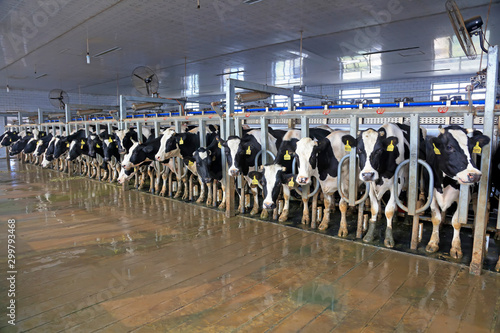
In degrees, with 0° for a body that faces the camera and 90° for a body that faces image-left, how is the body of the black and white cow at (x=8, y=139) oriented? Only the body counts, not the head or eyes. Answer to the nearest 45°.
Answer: approximately 45°

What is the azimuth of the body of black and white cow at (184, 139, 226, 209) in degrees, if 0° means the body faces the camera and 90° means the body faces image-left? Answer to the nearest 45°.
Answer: approximately 45°

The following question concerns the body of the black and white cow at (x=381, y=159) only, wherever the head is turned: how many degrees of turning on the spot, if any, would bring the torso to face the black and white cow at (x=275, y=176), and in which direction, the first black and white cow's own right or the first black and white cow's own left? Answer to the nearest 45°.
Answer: approximately 45° to the first black and white cow's own right

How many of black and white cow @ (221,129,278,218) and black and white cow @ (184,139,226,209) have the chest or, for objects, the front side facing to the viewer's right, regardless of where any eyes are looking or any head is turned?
0

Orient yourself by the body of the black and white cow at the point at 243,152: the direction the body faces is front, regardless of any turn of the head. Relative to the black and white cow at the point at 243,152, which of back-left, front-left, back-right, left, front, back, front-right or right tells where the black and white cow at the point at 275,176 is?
left

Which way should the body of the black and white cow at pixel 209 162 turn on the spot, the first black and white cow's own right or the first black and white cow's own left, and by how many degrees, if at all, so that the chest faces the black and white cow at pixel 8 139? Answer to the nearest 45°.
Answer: approximately 90° to the first black and white cow's own right

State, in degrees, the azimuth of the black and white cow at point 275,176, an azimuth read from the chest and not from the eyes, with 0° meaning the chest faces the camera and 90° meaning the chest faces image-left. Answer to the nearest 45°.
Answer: approximately 45°

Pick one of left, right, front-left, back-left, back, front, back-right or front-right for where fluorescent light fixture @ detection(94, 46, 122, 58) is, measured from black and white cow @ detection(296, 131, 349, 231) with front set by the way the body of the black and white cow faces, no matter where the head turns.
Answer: right

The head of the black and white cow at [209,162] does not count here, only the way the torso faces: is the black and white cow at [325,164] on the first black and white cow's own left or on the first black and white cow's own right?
on the first black and white cow's own left

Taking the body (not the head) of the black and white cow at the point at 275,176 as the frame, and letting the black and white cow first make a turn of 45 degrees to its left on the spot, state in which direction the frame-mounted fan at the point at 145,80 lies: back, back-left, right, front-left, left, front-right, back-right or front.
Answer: back-right
